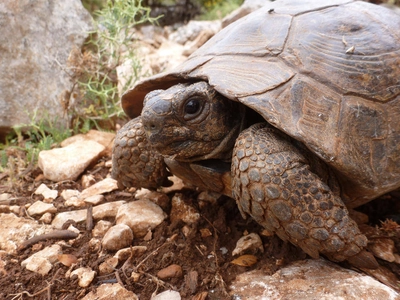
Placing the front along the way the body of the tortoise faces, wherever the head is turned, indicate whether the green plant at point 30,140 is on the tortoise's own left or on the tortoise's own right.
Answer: on the tortoise's own right

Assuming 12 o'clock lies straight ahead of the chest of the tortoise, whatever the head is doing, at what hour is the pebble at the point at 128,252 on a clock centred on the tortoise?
The pebble is roughly at 1 o'clock from the tortoise.

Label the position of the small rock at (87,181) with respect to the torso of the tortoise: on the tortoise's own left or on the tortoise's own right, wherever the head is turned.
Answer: on the tortoise's own right

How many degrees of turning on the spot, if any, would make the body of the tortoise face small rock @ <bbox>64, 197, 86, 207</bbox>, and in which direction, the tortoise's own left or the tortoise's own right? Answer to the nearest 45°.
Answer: approximately 45° to the tortoise's own right

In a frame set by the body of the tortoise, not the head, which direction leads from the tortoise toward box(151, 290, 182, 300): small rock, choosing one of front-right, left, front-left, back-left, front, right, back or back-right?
front

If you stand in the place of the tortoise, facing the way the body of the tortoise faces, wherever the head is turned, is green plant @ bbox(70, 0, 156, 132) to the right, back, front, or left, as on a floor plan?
right

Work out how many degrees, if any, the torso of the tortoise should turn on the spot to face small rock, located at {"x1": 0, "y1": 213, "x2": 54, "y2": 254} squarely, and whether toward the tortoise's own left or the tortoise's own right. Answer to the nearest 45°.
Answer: approximately 45° to the tortoise's own right

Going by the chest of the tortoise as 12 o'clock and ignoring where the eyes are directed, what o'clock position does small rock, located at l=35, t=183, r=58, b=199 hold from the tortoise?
The small rock is roughly at 2 o'clock from the tortoise.

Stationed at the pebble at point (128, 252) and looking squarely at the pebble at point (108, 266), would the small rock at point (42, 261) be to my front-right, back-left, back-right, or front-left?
front-right

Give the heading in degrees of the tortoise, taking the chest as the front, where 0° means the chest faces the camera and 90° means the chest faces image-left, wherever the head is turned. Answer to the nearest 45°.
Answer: approximately 45°

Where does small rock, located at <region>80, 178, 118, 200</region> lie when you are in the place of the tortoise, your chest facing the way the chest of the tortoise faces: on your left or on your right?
on your right

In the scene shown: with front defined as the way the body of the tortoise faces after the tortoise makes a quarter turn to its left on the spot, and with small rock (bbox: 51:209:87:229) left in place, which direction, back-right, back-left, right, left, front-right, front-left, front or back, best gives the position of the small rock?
back-right
